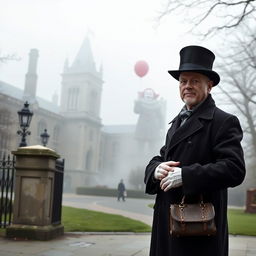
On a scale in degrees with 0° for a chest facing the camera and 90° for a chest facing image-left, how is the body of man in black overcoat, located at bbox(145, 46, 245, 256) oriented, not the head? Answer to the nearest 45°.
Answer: approximately 45°

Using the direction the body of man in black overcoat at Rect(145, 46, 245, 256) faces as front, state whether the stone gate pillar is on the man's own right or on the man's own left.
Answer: on the man's own right

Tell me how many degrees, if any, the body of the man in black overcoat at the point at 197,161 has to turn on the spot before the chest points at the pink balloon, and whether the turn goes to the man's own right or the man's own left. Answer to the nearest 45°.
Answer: approximately 135° to the man's own right

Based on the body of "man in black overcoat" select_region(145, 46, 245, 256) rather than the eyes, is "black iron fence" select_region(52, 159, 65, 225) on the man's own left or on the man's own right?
on the man's own right

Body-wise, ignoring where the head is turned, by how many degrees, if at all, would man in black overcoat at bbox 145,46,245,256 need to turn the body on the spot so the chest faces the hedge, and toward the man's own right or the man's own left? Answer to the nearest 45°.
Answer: approximately 135° to the man's own right

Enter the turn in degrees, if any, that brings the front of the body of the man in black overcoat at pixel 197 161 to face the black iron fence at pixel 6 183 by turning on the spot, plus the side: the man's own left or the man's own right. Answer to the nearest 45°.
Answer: approximately 90° to the man's own right
